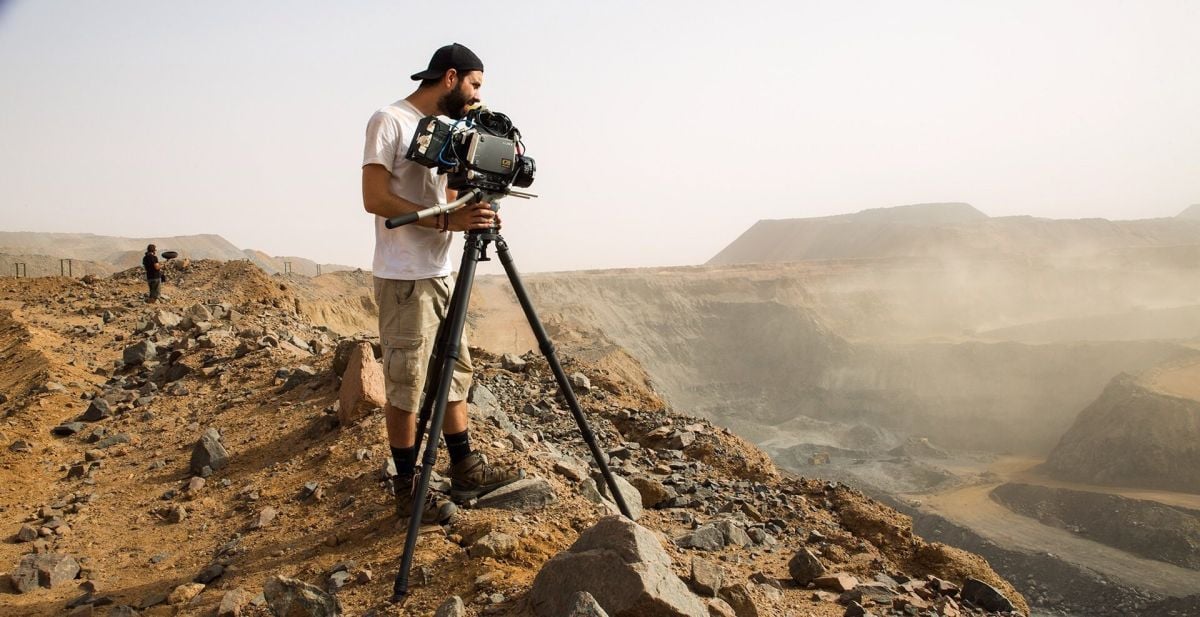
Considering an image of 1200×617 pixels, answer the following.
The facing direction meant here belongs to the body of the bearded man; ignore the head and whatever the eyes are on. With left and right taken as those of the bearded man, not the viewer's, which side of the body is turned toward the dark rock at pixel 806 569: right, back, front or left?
front

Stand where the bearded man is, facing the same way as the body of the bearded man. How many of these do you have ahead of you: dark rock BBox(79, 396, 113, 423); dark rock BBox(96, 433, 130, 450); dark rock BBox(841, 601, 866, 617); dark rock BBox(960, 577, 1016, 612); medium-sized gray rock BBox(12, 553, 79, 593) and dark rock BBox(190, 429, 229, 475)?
2

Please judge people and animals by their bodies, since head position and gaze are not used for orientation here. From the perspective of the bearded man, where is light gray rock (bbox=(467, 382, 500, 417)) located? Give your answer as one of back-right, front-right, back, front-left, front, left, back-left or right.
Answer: left

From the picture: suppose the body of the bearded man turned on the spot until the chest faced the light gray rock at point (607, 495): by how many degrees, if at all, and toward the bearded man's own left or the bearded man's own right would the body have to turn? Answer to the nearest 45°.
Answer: approximately 45° to the bearded man's own left

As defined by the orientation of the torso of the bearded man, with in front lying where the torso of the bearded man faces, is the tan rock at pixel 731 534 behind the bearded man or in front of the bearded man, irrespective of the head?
in front

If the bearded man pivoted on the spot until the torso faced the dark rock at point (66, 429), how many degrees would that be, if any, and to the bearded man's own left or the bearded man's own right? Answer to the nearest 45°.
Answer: approximately 135° to the bearded man's own left

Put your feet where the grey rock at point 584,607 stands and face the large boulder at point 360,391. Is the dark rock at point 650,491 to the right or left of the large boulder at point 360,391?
right

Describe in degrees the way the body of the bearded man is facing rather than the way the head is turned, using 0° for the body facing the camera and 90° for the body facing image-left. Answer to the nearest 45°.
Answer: approximately 270°

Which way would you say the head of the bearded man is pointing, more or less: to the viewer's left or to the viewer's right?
to the viewer's right

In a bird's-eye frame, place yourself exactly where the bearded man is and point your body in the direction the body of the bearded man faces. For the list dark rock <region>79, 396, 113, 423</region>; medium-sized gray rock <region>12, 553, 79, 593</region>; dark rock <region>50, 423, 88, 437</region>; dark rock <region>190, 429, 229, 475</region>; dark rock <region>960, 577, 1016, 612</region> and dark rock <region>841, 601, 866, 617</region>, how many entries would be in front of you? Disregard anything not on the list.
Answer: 2
